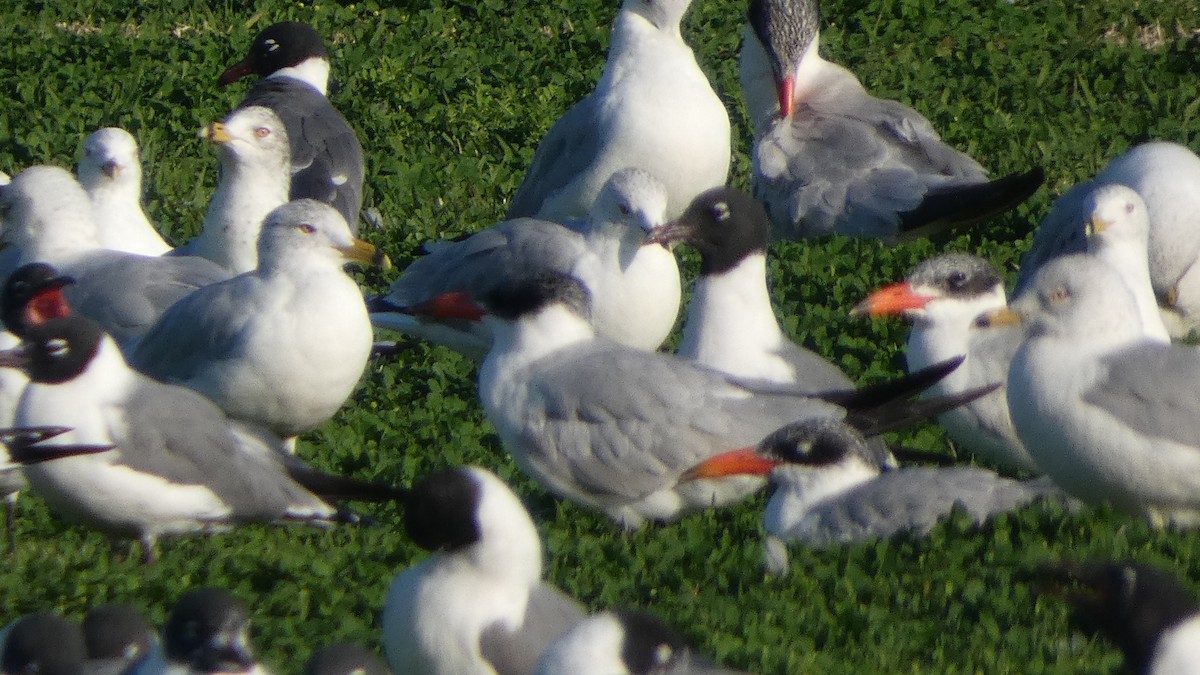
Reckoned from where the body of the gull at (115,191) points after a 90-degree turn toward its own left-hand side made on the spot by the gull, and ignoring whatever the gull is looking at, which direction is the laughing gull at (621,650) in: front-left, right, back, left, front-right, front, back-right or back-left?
right

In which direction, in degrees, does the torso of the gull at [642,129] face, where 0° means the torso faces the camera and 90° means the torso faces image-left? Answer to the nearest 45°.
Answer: approximately 315°

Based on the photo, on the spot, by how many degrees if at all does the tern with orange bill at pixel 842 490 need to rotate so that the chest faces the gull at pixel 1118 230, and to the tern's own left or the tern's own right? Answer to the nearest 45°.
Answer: approximately 135° to the tern's own right

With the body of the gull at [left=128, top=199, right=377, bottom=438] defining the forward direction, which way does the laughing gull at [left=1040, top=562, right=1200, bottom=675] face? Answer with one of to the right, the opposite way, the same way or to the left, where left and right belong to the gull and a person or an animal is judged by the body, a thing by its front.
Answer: the opposite way

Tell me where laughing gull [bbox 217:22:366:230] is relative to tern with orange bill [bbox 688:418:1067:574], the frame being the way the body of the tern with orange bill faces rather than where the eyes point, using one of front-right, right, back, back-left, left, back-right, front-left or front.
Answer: front-right

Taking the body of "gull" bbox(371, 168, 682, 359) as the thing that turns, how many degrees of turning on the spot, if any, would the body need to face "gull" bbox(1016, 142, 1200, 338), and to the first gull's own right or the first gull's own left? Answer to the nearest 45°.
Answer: approximately 45° to the first gull's own left

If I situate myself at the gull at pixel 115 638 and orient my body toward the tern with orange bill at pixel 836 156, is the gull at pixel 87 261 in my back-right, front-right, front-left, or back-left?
front-left

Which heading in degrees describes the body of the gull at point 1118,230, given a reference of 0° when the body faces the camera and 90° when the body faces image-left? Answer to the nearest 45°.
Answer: approximately 45°

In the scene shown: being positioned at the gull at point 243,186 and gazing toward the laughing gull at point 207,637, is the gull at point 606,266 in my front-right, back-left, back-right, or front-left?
front-left

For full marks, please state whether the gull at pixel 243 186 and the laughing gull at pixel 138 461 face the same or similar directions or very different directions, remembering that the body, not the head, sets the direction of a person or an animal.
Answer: same or similar directions

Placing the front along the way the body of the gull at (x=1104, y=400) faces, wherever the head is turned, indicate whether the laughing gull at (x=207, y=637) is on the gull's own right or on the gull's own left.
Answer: on the gull's own left
